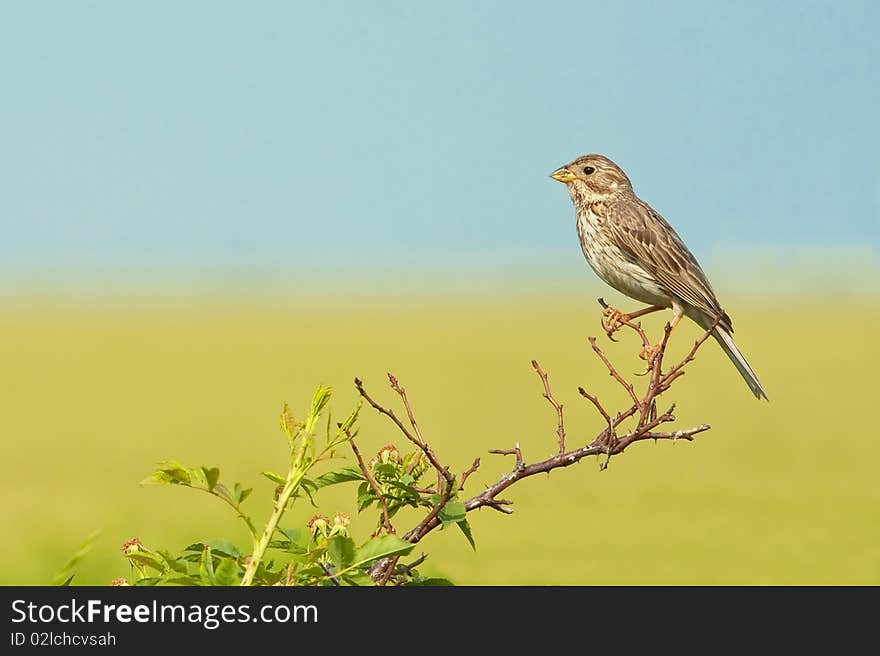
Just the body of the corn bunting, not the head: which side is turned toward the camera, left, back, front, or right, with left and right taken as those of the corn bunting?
left
